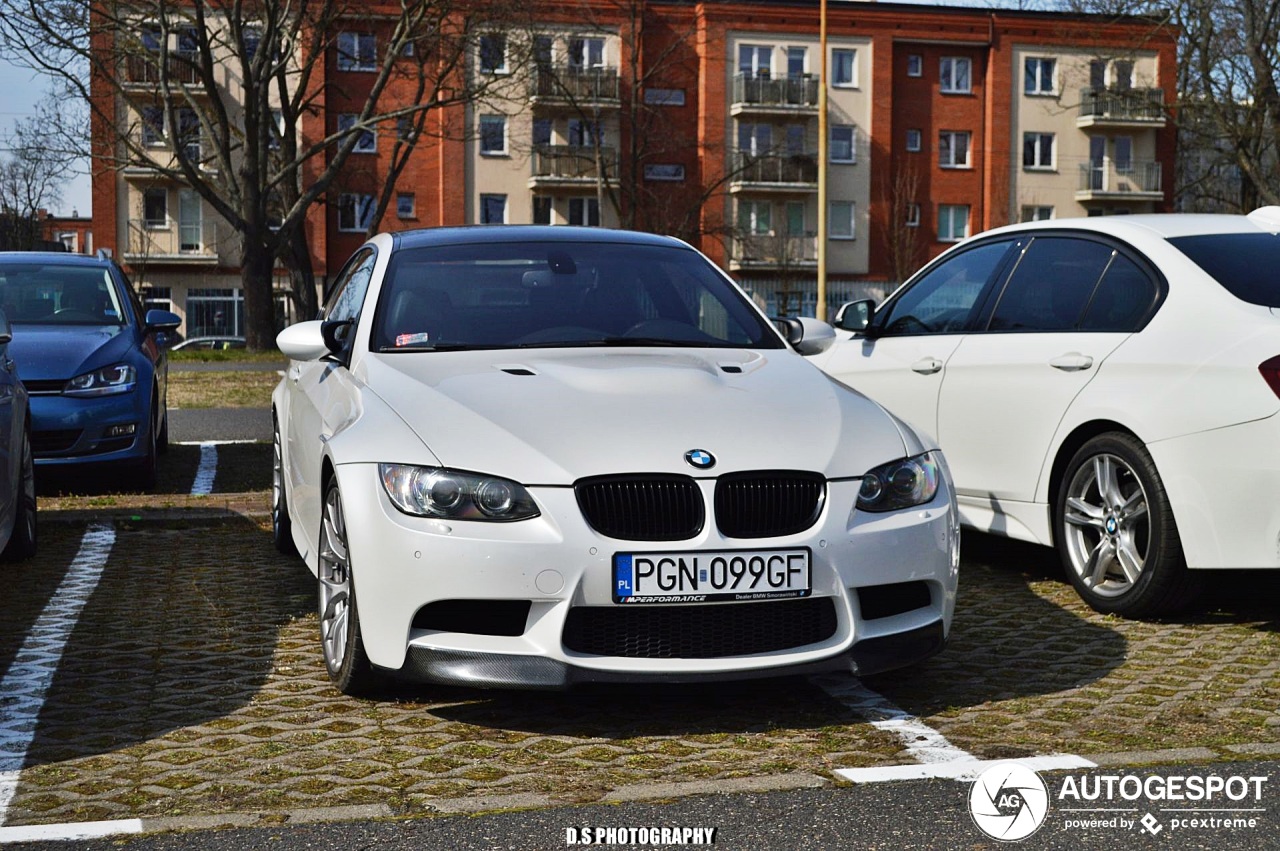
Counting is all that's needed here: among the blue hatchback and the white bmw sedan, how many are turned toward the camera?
1

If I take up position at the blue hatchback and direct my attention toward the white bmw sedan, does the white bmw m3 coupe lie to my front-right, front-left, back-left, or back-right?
front-right

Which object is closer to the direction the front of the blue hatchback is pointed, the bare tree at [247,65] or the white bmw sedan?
the white bmw sedan

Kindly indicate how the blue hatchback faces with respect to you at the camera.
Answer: facing the viewer

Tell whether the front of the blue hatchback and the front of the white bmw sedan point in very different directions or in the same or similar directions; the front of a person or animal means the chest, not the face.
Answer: very different directions

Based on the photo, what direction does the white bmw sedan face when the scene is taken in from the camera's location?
facing away from the viewer and to the left of the viewer

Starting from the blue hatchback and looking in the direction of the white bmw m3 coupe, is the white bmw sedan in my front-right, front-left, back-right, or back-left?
front-left

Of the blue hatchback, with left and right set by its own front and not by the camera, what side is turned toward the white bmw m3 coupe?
front

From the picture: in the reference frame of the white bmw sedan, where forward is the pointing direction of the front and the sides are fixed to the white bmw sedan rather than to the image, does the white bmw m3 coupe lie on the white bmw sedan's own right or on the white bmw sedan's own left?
on the white bmw sedan's own left

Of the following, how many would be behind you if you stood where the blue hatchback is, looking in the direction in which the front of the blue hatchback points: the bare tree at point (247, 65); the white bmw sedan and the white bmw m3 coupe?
1

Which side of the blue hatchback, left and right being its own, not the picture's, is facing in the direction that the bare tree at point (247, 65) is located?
back

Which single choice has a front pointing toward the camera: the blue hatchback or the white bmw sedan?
the blue hatchback

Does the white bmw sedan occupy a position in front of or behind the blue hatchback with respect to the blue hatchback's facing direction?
in front

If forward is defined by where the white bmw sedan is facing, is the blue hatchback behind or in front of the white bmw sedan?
in front
